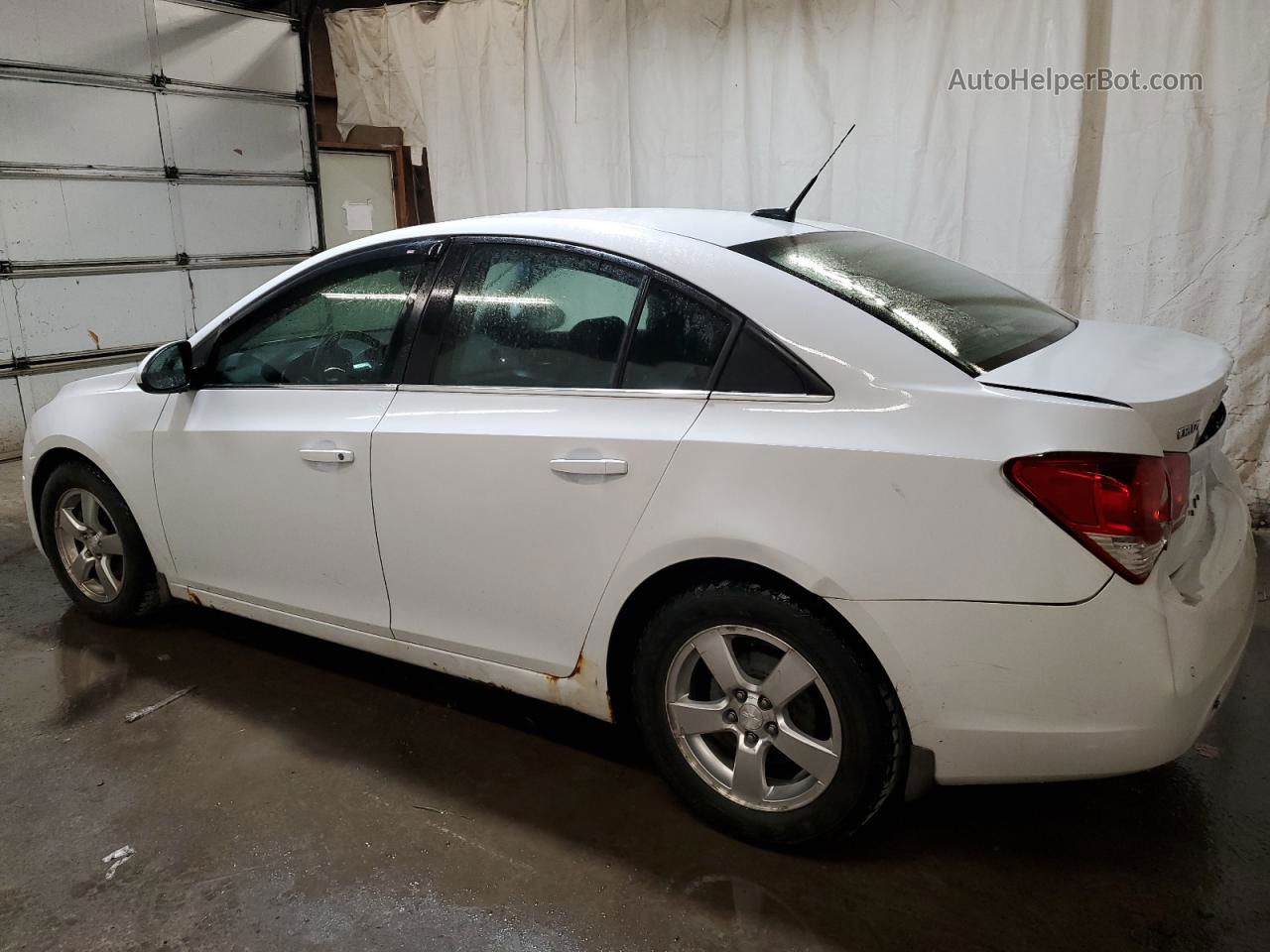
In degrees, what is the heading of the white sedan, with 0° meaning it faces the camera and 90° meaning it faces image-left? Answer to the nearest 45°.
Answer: approximately 135°

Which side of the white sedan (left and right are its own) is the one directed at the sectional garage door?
front
